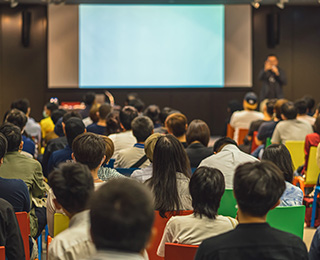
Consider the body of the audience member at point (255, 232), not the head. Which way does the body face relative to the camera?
away from the camera

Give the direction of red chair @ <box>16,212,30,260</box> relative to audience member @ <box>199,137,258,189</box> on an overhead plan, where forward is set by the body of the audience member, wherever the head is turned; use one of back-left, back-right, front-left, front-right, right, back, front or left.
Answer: back-left

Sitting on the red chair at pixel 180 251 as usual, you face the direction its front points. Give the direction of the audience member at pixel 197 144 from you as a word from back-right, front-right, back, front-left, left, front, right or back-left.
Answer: front

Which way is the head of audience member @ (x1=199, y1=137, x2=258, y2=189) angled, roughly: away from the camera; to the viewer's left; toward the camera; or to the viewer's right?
away from the camera

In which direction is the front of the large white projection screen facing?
toward the camera

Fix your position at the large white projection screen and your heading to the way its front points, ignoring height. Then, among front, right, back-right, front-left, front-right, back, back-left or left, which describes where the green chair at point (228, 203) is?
front

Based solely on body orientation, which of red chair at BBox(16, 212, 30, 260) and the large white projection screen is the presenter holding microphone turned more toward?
the red chair

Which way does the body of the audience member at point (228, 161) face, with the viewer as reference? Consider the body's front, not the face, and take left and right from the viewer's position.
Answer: facing away from the viewer

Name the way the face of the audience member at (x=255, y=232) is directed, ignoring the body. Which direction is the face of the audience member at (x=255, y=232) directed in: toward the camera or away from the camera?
away from the camera

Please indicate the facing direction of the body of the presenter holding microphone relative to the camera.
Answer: toward the camera

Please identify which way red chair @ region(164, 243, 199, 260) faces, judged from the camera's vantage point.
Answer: facing away from the viewer

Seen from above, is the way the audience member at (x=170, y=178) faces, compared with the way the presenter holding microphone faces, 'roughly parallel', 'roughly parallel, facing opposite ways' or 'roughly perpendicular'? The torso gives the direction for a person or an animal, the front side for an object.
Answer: roughly parallel, facing opposite ways

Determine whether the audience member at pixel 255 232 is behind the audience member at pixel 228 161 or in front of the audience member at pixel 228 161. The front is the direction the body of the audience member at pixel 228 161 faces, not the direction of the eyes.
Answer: behind

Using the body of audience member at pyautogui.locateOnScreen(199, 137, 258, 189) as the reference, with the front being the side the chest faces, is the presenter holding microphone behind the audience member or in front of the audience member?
in front

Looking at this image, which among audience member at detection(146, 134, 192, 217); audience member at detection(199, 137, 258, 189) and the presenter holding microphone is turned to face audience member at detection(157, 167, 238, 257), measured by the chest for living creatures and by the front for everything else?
the presenter holding microphone

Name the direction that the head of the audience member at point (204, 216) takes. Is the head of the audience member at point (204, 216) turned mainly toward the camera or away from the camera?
away from the camera

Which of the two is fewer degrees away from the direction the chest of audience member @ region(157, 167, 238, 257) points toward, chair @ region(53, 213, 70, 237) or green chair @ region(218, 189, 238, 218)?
the green chair

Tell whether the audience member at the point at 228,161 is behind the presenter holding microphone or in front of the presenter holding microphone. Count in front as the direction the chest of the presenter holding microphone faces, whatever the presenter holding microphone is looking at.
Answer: in front

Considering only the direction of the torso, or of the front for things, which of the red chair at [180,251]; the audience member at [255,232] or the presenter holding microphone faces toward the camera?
the presenter holding microphone

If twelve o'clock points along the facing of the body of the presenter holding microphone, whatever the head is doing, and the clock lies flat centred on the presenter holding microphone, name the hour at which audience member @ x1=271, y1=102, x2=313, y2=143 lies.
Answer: The audience member is roughly at 12 o'clock from the presenter holding microphone.

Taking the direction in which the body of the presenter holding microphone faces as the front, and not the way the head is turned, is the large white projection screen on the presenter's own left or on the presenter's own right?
on the presenter's own right

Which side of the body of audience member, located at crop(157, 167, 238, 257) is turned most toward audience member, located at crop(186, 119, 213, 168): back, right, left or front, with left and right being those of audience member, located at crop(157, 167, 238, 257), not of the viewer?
front
